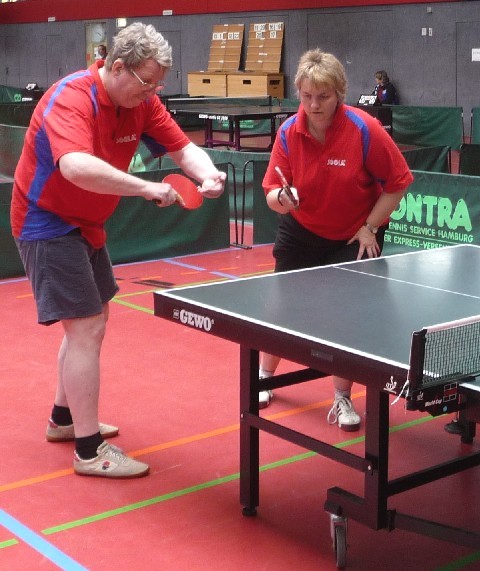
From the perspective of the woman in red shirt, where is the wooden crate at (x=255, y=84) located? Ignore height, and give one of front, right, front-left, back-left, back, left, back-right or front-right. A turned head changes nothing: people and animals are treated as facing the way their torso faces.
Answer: back

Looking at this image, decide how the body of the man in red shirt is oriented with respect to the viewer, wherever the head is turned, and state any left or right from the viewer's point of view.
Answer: facing to the right of the viewer

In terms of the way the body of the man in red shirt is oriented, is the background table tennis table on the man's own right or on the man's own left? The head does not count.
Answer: on the man's own left

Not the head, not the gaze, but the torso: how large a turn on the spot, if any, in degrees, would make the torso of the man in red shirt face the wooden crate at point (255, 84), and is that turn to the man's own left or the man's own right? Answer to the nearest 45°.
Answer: approximately 90° to the man's own left

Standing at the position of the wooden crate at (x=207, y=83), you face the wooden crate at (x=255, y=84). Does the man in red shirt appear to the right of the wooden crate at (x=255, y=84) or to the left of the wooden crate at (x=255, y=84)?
right

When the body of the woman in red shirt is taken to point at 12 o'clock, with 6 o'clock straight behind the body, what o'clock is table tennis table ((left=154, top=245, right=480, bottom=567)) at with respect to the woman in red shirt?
The table tennis table is roughly at 12 o'clock from the woman in red shirt.

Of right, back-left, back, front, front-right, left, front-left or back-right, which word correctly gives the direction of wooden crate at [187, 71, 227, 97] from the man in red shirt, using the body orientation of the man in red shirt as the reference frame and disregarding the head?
left

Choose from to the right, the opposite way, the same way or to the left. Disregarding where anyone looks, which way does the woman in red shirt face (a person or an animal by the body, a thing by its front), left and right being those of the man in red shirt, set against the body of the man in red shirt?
to the right

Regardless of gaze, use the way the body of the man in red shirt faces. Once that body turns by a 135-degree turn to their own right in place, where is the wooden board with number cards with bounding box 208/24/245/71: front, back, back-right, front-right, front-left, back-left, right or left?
back-right

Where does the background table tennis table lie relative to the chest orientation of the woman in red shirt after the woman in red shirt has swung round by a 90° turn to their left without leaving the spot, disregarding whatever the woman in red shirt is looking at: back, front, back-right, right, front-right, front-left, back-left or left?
left

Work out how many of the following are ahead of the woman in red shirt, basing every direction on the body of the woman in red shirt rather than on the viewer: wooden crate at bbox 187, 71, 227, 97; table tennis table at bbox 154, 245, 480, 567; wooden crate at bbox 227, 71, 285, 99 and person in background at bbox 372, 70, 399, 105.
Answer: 1

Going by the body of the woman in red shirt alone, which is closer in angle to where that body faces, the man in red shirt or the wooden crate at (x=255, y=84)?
the man in red shirt

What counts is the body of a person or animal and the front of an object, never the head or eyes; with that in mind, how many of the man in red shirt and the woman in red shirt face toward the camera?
1

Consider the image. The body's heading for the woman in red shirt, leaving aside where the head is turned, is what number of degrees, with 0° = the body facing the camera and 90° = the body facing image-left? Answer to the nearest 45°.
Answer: approximately 0°

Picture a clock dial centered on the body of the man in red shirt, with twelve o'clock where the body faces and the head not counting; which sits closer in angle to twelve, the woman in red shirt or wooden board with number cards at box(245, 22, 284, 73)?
the woman in red shirt

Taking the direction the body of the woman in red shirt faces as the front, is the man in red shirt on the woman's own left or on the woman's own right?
on the woman's own right

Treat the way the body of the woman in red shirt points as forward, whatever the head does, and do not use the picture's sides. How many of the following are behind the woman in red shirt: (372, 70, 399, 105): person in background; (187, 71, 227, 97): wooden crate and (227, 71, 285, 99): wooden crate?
3
